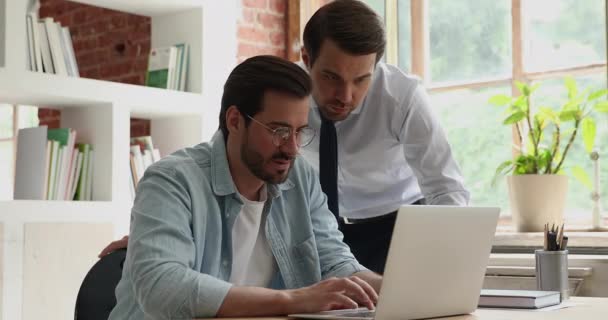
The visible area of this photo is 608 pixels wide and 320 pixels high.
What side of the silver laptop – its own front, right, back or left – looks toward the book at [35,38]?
front

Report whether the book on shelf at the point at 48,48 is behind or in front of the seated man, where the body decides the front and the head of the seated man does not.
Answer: behind

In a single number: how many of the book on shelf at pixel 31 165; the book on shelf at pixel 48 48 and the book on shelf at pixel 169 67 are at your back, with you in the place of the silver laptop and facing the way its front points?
0

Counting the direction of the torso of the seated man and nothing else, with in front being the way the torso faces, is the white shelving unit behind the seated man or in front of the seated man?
behind

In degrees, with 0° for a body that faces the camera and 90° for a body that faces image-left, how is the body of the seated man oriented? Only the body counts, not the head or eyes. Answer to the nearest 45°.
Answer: approximately 315°

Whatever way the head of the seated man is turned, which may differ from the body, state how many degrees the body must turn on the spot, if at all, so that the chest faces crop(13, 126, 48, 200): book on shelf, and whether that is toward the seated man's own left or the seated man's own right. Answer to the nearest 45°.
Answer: approximately 180°

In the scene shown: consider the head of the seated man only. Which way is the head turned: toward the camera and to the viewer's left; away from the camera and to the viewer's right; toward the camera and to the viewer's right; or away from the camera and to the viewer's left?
toward the camera and to the viewer's right

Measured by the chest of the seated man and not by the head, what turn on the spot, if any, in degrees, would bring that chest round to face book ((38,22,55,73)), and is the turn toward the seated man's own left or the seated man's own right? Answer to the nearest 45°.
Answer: approximately 180°

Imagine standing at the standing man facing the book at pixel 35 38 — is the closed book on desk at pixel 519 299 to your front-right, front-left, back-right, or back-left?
back-left

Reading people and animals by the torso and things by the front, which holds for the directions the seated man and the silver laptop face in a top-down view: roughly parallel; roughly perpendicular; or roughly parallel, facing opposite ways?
roughly parallel, facing opposite ways

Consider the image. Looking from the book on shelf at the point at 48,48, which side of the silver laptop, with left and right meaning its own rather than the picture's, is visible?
front
